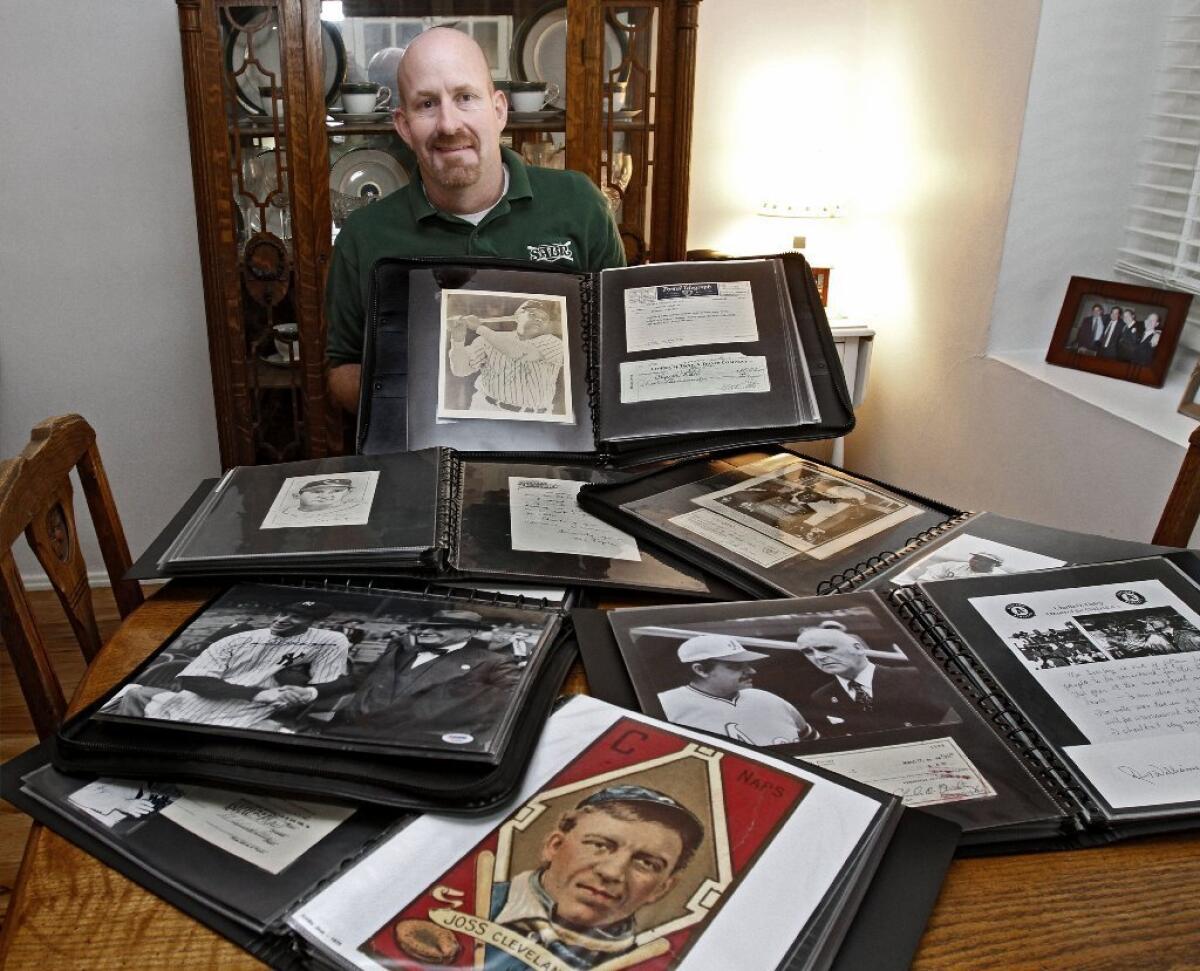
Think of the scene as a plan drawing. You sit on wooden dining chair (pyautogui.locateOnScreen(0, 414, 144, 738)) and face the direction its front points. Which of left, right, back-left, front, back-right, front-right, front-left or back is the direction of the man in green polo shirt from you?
left

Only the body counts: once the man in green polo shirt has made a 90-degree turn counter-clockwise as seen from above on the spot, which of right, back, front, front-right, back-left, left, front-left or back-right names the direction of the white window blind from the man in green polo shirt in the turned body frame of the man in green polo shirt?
front

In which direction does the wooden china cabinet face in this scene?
toward the camera

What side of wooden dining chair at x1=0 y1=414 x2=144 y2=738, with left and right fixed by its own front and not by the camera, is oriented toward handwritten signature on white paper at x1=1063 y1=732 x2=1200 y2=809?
front

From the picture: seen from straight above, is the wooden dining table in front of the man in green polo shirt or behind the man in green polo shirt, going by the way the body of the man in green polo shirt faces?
in front

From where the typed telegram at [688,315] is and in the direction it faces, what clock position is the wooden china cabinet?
The wooden china cabinet is roughly at 5 o'clock from the typed telegram.

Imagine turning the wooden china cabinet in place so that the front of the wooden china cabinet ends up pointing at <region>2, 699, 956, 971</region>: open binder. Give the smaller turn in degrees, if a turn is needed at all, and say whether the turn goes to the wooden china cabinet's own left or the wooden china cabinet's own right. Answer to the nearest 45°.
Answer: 0° — it already faces it

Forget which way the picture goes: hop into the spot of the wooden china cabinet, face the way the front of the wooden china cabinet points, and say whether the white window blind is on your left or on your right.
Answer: on your left

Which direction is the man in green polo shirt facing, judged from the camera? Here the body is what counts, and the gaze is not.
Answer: toward the camera

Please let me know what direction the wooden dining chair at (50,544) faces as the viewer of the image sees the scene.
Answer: facing the viewer and to the right of the viewer
